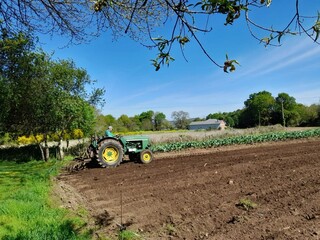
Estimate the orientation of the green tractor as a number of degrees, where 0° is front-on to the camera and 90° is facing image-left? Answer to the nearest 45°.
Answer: approximately 270°

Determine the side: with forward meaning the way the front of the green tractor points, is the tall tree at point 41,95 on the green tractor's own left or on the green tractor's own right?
on the green tractor's own left
